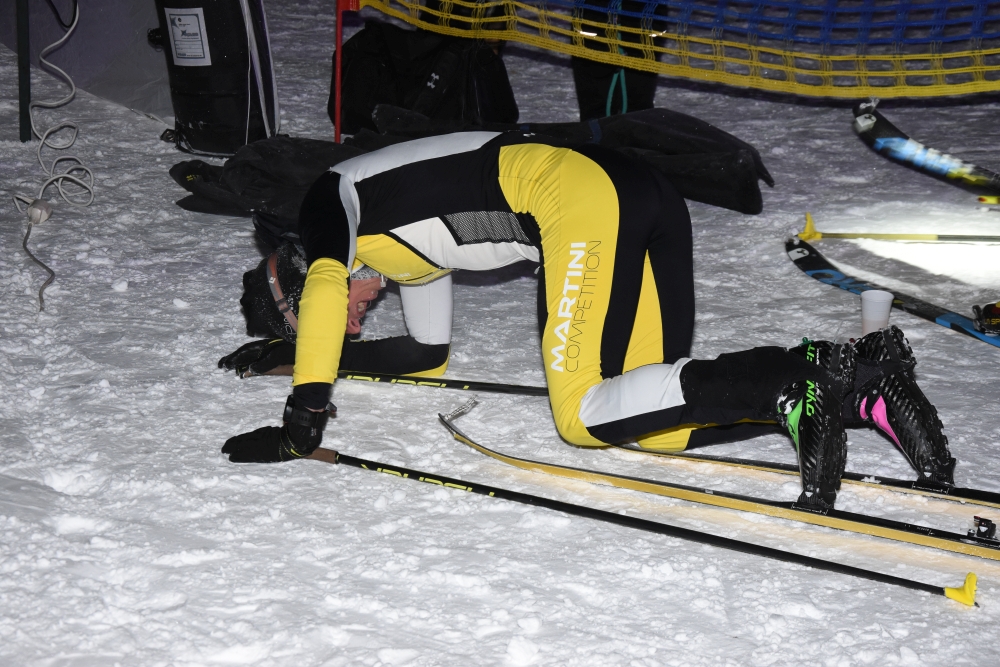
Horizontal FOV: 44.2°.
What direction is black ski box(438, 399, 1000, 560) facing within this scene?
to the viewer's left

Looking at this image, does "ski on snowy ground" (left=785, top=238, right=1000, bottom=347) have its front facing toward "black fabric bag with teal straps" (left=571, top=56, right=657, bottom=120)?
yes

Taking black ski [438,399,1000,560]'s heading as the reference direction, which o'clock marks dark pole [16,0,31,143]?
The dark pole is roughly at 1 o'clock from the black ski.

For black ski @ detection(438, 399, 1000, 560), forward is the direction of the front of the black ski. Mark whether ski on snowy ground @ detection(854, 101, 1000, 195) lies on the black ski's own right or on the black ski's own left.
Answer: on the black ski's own right

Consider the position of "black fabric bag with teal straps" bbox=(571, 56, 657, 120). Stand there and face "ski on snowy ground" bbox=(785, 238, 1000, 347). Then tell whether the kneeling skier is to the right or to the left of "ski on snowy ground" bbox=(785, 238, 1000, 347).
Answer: right

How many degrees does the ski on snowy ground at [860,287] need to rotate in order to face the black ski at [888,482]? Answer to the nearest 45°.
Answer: approximately 135° to its left

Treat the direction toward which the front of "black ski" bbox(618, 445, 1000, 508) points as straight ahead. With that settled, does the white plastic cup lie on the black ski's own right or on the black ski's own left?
on the black ski's own right

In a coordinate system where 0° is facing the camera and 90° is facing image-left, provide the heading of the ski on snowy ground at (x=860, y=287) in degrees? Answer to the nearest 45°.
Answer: approximately 135°

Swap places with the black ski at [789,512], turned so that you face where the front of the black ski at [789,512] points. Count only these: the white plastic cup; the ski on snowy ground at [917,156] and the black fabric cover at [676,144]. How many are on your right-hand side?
3

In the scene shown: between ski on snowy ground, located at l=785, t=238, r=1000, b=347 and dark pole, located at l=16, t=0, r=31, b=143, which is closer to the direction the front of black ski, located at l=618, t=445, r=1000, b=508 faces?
the dark pole

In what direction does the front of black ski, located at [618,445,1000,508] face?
to the viewer's left

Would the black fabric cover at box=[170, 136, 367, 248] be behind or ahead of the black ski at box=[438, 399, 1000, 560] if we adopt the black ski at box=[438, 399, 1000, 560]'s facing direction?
ahead

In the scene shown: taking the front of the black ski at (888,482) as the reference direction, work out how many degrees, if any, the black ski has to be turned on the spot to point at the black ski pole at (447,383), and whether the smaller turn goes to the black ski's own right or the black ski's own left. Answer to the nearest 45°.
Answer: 0° — it already faces it
